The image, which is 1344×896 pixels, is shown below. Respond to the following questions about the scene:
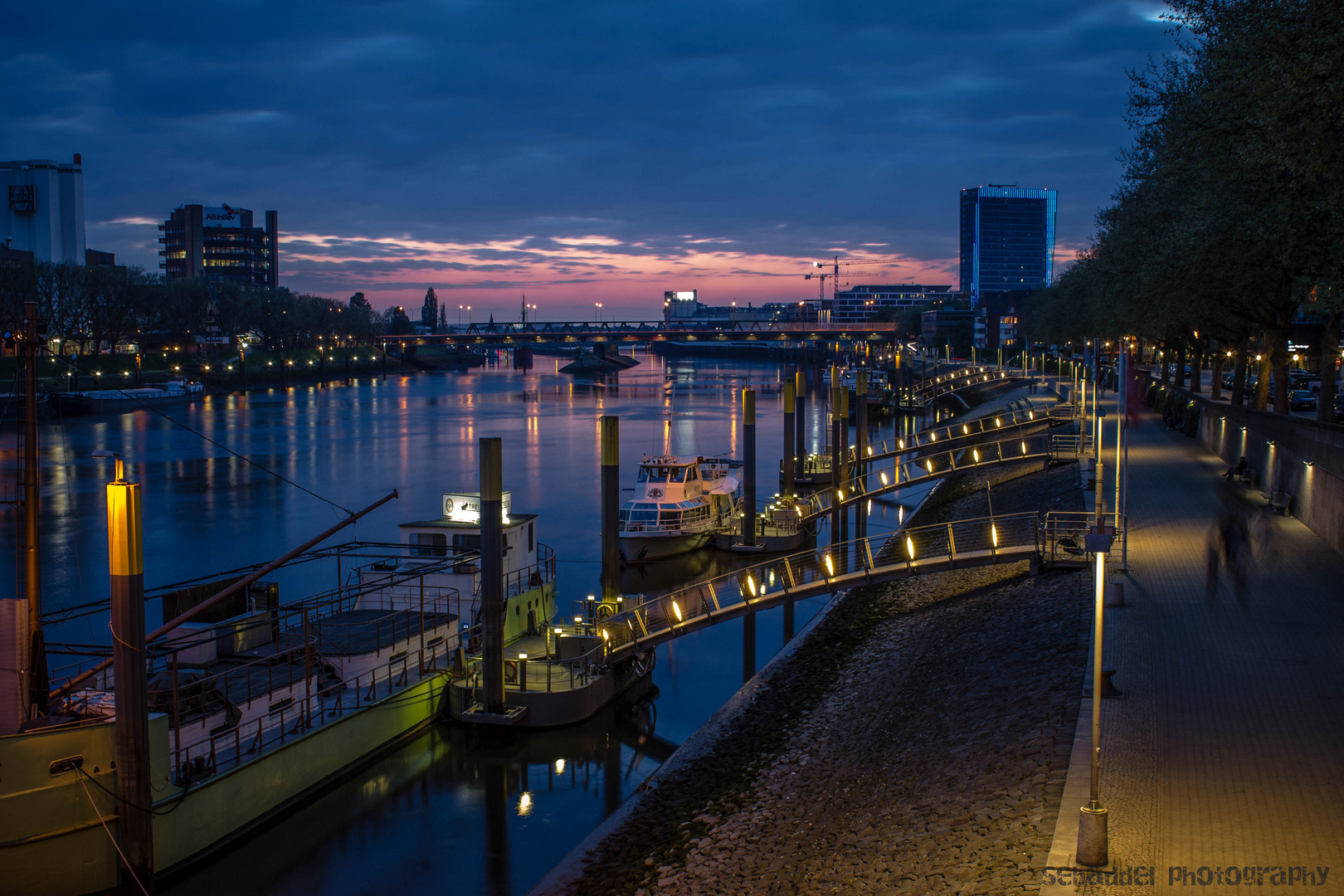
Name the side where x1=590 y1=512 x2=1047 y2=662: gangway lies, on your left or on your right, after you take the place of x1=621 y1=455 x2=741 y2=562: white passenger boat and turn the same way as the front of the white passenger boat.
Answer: on your left

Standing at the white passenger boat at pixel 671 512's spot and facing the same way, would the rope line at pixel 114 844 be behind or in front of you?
in front

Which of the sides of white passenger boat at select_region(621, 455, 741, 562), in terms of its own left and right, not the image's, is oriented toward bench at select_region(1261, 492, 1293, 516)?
left

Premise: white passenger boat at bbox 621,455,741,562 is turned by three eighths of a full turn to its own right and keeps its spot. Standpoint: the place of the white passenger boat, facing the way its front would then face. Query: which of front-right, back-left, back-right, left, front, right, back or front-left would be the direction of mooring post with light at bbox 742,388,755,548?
right

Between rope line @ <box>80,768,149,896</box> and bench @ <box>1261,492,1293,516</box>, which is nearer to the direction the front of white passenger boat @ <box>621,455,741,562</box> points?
the rope line

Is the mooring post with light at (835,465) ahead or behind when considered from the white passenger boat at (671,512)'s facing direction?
behind

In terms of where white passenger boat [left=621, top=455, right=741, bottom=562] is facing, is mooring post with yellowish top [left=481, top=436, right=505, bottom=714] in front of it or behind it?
in front

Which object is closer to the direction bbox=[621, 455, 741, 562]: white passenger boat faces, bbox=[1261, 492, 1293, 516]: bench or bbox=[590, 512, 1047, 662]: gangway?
the gangway

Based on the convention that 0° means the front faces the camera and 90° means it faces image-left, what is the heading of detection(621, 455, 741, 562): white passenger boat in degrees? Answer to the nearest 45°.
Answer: approximately 45°

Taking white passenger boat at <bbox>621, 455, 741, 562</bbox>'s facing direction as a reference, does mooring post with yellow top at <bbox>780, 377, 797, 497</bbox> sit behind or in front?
behind

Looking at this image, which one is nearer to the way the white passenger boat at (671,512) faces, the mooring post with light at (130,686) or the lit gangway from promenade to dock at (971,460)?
the mooring post with light
